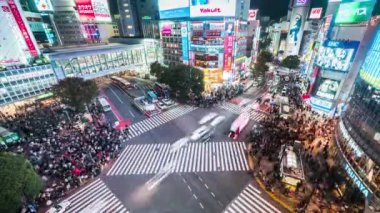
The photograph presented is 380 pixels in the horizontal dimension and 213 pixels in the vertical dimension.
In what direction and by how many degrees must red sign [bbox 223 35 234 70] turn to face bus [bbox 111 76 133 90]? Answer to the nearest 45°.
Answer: approximately 90° to its right

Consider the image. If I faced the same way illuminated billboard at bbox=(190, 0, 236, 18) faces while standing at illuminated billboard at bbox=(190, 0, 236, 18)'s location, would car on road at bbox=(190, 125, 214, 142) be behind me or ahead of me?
ahead

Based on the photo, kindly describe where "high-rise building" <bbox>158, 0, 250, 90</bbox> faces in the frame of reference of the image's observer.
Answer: facing the viewer

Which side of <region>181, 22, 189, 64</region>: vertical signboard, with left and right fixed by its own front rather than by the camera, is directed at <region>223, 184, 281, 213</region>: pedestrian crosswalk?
front

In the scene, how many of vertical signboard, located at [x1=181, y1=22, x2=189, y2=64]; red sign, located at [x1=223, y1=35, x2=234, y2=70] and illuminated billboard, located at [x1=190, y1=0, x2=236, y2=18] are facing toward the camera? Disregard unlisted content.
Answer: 3

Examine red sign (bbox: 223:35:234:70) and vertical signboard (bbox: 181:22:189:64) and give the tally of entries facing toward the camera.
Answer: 2

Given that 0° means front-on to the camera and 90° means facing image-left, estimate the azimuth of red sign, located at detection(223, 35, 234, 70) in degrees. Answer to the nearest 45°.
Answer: approximately 0°

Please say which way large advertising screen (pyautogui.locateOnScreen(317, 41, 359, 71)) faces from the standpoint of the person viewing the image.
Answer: facing the viewer and to the left of the viewer

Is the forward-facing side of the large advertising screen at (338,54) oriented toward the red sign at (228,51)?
no

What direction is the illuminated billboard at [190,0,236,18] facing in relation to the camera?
toward the camera

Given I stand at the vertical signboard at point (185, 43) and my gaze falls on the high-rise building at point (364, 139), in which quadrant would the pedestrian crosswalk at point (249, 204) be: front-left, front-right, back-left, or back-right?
front-right

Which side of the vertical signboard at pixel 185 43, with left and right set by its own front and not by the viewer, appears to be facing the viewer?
front

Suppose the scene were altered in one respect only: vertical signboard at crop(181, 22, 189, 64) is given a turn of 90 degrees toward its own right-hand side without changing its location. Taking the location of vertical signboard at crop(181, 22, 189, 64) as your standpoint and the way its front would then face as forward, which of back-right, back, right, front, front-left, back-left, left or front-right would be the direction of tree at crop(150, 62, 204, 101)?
left

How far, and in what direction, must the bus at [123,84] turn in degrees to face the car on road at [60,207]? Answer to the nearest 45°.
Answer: approximately 45° to its right
